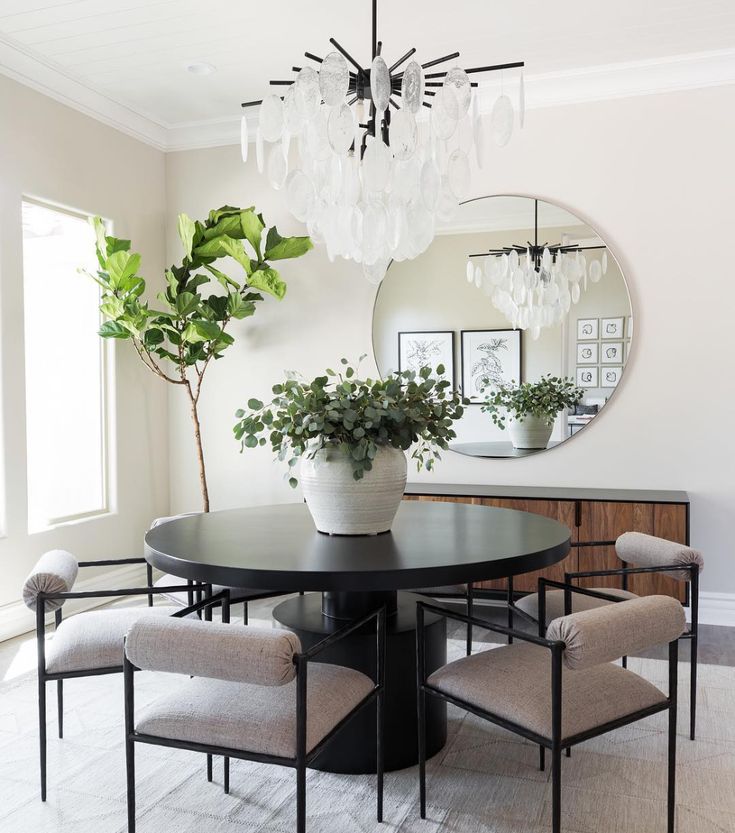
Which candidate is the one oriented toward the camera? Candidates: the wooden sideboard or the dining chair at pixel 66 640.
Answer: the wooden sideboard

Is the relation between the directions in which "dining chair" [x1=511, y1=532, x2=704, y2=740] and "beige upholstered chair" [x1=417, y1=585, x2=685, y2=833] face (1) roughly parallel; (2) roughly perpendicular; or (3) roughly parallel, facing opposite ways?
roughly perpendicular

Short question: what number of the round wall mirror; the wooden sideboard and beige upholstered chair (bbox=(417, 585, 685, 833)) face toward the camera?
2

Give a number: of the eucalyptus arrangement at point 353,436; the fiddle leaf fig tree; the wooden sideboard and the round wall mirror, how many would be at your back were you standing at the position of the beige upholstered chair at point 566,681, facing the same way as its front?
0

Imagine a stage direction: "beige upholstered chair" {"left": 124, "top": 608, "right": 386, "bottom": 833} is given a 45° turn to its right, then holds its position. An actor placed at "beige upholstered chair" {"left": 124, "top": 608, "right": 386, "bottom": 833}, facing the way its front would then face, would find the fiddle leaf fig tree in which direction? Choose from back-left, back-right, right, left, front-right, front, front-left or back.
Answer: left

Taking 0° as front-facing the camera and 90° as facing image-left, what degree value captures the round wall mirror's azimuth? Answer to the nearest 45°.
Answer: approximately 0°

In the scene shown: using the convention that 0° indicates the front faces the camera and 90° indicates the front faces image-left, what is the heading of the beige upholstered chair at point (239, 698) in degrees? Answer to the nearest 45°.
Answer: approximately 225°

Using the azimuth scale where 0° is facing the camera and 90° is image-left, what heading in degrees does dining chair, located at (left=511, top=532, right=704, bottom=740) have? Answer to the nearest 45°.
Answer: approximately 45°

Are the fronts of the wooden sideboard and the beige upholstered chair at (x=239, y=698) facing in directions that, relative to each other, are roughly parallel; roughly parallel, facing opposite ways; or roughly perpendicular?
roughly parallel, facing opposite ways

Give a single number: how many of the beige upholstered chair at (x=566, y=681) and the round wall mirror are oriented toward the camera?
1

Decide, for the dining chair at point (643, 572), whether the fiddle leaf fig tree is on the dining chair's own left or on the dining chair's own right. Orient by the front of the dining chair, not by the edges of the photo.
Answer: on the dining chair's own right

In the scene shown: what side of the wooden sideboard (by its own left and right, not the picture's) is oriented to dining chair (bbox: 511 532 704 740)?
front

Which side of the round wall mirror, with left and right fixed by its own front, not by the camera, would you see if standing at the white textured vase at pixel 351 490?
front

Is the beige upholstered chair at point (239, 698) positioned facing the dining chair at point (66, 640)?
no

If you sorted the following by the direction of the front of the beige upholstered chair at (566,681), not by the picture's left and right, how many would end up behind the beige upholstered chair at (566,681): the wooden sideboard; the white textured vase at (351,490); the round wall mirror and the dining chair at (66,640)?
0

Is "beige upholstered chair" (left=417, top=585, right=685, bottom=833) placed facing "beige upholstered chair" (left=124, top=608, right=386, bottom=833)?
no

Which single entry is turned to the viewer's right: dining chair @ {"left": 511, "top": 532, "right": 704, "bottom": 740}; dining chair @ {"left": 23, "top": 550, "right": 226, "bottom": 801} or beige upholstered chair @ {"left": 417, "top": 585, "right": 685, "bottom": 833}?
dining chair @ {"left": 23, "top": 550, "right": 226, "bottom": 801}

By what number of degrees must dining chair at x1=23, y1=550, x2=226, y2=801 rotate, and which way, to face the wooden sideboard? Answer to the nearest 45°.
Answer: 0° — it already faces it

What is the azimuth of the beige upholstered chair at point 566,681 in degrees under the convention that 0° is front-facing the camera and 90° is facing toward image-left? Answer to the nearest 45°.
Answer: approximately 135°

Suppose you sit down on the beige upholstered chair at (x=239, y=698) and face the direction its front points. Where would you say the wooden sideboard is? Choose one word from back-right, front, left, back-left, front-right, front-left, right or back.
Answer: front

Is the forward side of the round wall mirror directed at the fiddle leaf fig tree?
no
